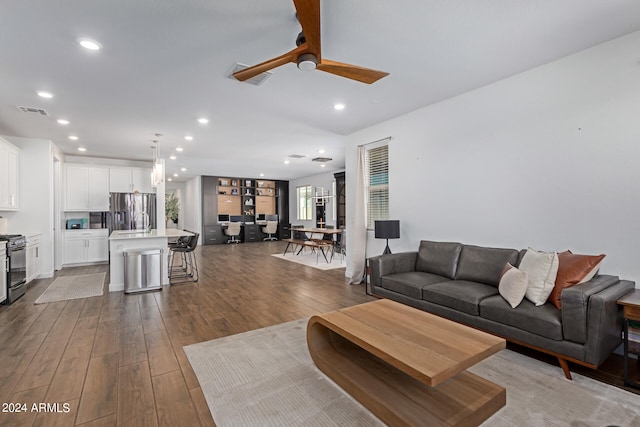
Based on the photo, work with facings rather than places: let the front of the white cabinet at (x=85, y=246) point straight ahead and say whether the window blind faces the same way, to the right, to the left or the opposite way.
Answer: to the right

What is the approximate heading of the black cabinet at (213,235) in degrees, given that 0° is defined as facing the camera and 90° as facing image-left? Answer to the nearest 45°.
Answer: approximately 0°

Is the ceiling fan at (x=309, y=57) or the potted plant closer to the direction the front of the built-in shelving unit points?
the ceiling fan

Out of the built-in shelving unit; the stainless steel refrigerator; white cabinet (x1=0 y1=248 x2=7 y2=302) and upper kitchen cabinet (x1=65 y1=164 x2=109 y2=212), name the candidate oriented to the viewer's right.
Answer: the white cabinet

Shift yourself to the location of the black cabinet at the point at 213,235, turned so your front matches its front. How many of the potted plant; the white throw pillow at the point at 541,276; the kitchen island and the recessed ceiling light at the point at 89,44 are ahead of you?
3

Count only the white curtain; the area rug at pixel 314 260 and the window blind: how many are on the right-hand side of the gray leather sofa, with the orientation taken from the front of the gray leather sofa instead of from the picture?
3

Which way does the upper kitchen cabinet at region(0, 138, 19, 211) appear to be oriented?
to the viewer's right

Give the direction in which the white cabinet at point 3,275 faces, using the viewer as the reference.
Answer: facing to the right of the viewer

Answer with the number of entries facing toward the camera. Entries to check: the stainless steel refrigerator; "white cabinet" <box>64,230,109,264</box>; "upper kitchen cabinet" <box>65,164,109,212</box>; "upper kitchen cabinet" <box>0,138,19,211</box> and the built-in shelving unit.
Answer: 4
